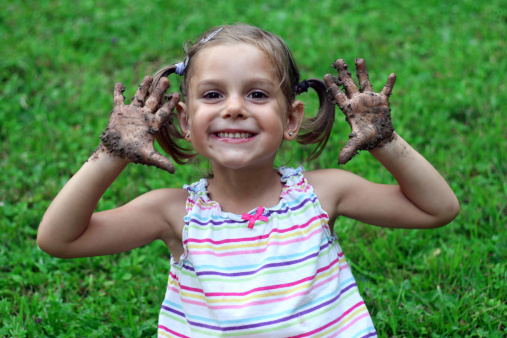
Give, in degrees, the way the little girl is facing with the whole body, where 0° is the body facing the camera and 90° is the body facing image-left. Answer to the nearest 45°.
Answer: approximately 0°
